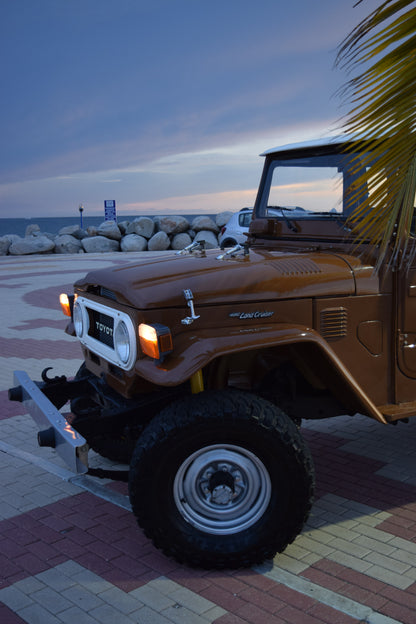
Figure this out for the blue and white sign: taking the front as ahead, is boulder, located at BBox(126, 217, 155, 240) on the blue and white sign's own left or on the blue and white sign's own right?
on the blue and white sign's own left

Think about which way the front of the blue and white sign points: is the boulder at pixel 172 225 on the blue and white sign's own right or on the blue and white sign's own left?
on the blue and white sign's own left

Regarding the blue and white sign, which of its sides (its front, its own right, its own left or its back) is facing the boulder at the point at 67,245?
right

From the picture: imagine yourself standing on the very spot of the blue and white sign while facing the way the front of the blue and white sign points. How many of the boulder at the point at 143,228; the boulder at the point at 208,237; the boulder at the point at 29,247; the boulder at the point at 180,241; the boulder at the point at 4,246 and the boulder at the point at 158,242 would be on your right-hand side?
2

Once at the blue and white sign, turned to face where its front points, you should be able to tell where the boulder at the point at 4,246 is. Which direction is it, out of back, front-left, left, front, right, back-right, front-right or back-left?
right

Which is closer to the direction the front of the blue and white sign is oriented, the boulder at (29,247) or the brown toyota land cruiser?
the brown toyota land cruiser

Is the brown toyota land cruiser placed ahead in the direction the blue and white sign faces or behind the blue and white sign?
ahead

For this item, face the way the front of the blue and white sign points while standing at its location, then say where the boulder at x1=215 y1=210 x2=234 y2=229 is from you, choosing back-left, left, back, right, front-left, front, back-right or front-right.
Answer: left

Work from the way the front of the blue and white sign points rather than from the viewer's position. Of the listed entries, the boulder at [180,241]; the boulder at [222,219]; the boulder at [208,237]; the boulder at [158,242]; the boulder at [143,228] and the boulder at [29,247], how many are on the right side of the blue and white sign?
1

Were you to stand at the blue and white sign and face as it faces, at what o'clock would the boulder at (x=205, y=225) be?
The boulder is roughly at 9 o'clock from the blue and white sign.

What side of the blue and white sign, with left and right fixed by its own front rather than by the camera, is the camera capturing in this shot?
front

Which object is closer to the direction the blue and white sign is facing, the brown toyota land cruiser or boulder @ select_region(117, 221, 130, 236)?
the brown toyota land cruiser

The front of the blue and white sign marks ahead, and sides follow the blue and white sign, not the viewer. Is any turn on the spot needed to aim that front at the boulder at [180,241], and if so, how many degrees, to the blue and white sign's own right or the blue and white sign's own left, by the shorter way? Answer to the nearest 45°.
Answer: approximately 90° to the blue and white sign's own left

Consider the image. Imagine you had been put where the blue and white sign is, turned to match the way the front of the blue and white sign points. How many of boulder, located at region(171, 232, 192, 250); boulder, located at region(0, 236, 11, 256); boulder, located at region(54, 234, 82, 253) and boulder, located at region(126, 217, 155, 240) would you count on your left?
2
